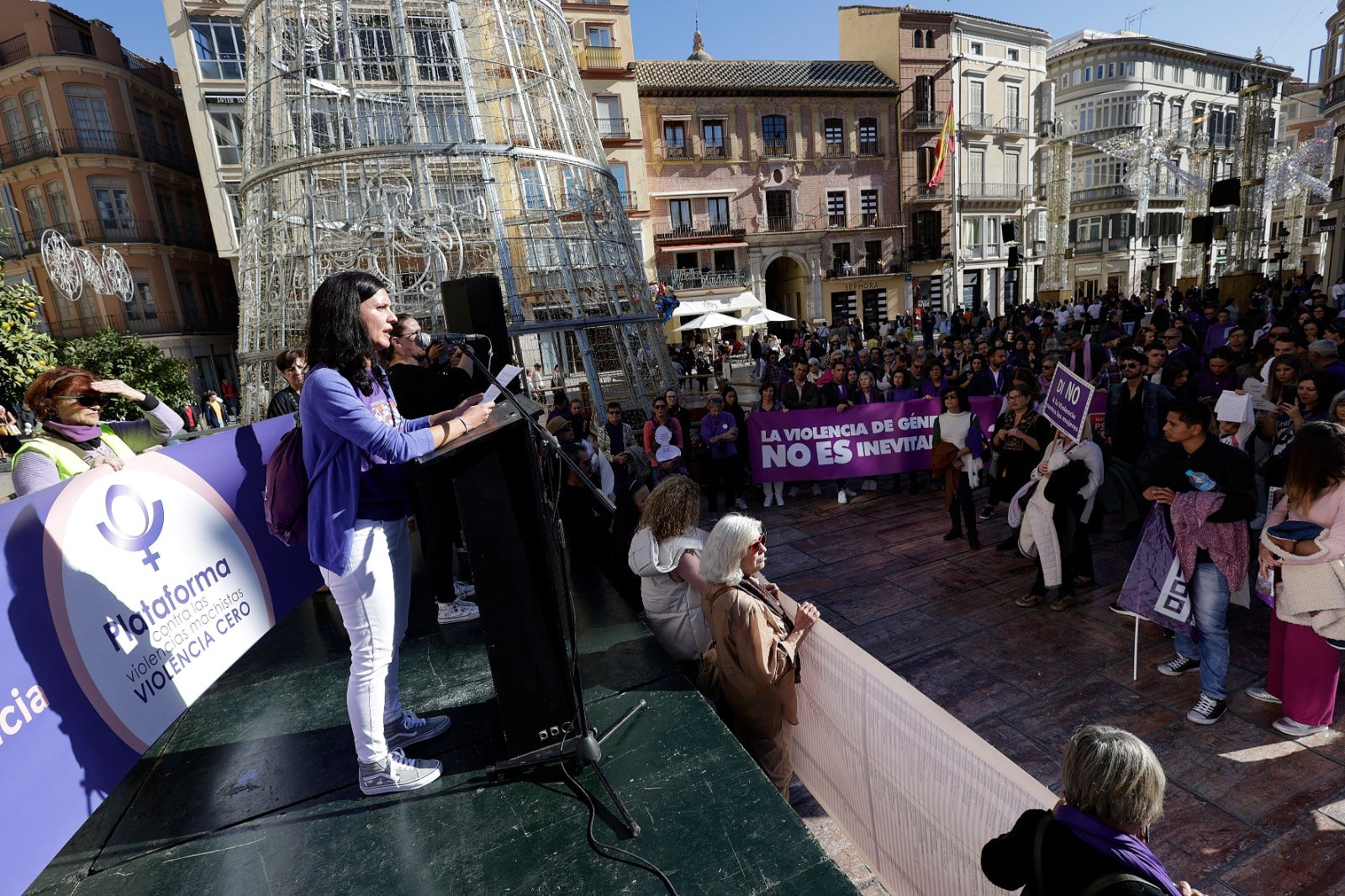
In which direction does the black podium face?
to the viewer's right

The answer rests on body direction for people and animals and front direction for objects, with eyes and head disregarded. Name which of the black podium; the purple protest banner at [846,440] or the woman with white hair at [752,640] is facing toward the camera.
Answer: the purple protest banner

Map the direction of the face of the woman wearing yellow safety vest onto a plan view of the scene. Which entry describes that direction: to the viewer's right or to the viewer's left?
to the viewer's right

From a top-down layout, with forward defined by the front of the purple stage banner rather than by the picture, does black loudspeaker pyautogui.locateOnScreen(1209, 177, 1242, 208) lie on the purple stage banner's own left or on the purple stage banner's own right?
on the purple stage banner's own left

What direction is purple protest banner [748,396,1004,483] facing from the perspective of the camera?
toward the camera

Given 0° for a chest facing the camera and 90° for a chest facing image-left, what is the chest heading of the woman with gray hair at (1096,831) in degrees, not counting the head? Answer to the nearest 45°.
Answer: approximately 225°

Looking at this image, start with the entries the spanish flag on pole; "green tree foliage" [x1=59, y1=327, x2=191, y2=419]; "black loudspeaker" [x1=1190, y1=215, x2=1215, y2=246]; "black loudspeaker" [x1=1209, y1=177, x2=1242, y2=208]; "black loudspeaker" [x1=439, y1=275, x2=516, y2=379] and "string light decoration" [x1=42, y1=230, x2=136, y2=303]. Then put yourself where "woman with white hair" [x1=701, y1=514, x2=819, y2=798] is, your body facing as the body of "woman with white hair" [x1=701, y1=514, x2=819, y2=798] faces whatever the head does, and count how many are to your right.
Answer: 0

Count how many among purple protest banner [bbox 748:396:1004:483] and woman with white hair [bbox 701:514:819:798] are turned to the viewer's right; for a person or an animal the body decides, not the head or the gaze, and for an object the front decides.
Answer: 1

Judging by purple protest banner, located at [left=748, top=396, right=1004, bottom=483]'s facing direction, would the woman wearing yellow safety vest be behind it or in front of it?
in front

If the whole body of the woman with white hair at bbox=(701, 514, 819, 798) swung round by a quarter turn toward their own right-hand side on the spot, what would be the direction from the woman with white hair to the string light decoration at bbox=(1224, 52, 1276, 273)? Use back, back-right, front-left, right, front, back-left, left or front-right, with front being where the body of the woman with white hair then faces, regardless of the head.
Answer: back-left

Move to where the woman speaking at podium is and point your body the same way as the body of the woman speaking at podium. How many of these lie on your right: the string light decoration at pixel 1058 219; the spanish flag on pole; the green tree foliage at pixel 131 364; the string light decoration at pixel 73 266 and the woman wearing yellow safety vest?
0

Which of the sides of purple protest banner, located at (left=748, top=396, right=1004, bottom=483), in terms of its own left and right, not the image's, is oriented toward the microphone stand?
front

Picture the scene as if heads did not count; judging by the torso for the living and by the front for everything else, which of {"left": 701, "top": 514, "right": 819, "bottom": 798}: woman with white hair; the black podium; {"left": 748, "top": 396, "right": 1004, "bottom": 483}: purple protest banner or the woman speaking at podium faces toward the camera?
the purple protest banner

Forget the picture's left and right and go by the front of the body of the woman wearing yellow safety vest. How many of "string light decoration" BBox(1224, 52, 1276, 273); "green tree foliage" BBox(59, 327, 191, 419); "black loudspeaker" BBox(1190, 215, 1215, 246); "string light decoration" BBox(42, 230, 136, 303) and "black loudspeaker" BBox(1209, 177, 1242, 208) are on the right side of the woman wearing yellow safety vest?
0

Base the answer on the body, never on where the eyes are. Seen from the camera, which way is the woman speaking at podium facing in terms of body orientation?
to the viewer's right

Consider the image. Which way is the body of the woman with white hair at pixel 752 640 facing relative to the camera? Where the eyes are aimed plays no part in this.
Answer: to the viewer's right

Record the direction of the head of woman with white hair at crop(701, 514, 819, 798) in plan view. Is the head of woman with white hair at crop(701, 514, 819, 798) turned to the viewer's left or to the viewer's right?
to the viewer's right
